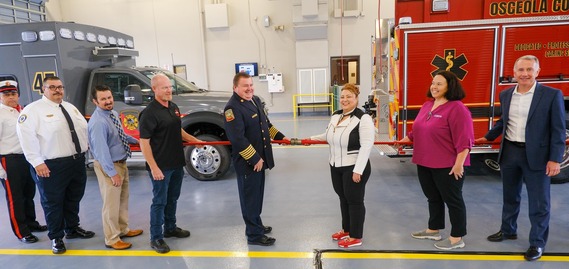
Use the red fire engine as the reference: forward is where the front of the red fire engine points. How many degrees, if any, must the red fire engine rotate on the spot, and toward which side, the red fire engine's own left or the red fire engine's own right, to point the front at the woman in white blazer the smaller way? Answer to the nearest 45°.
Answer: approximately 90° to the red fire engine's own right

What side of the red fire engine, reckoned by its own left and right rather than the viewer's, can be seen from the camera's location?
right

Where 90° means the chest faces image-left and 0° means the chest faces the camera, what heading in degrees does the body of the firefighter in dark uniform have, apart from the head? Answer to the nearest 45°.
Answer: approximately 315°

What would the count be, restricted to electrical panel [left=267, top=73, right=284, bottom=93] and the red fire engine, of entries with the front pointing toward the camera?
1

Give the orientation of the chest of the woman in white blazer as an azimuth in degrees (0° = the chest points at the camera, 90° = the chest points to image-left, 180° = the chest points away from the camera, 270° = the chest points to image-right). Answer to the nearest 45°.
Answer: approximately 45°

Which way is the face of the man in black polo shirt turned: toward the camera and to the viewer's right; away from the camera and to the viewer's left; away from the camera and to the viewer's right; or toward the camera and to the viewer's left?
toward the camera and to the viewer's right
